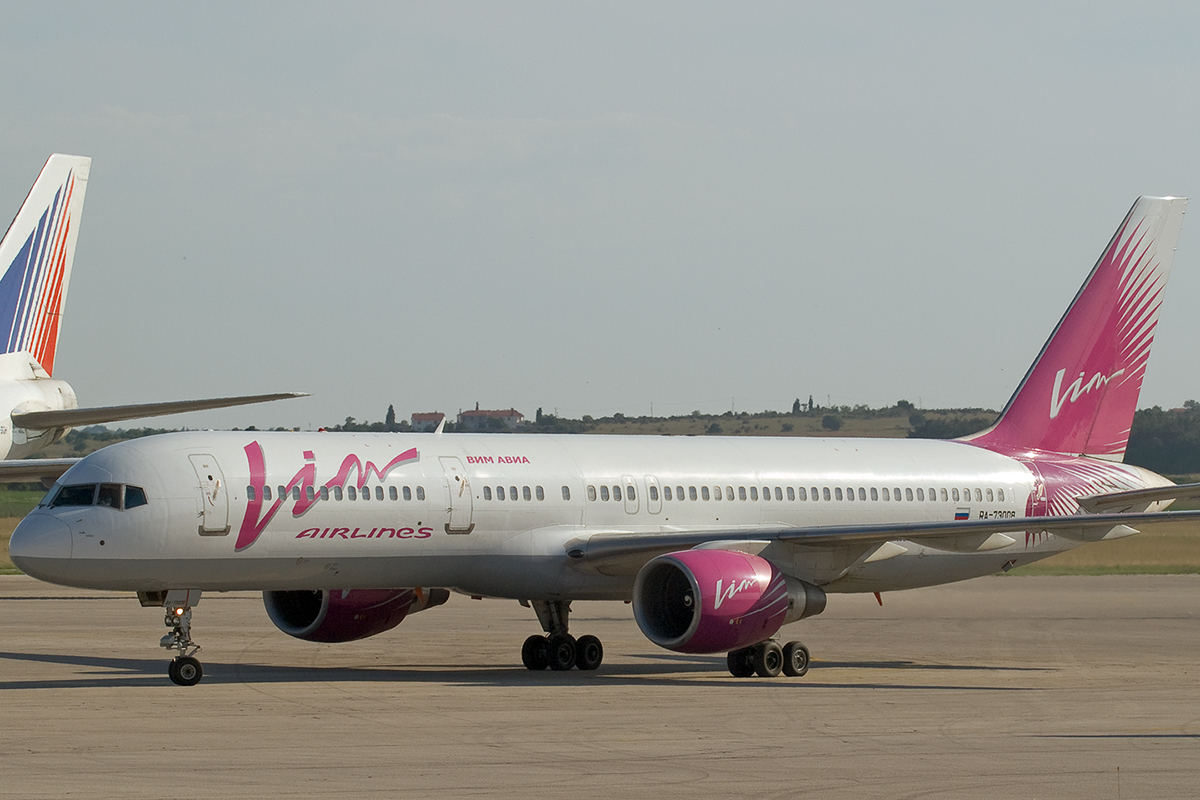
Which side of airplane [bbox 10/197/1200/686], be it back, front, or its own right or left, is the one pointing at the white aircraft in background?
right

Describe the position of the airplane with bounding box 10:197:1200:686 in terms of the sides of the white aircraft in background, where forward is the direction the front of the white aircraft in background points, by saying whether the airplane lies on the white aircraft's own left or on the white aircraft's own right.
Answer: on the white aircraft's own left

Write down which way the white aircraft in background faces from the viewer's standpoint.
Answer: facing the viewer and to the left of the viewer

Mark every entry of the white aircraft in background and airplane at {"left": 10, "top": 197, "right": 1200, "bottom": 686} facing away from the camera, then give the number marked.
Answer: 0

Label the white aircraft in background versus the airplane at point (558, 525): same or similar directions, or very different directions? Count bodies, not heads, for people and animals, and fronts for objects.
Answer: same or similar directions
